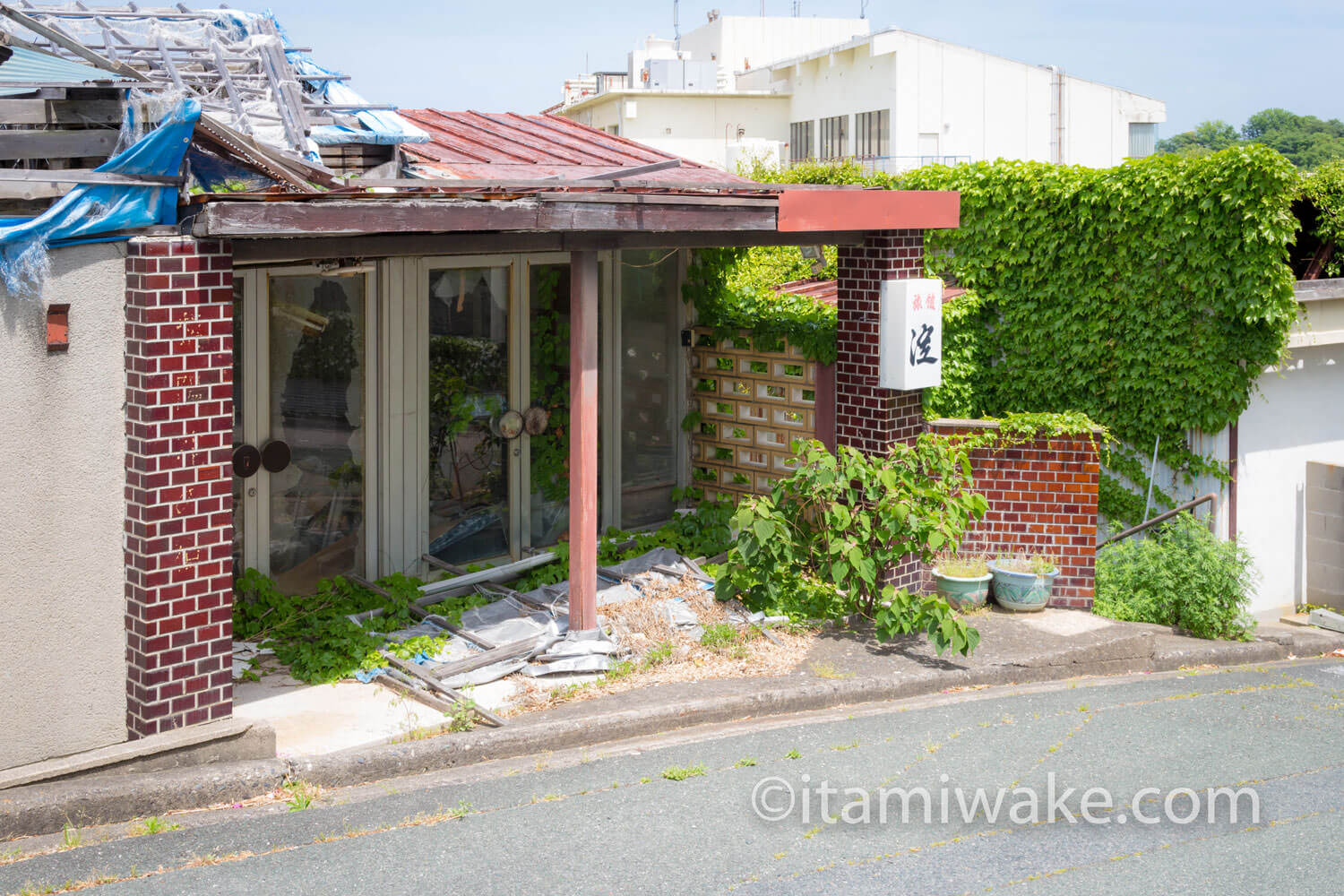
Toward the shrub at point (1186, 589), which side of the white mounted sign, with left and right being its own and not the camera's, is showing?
left

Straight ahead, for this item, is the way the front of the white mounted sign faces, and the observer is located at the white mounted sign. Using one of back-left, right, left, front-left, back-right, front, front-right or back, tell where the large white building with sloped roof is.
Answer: back-left

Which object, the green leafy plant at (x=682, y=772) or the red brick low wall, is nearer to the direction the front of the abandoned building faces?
the green leafy plant

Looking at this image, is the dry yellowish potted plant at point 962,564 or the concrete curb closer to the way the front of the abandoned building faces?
the concrete curb

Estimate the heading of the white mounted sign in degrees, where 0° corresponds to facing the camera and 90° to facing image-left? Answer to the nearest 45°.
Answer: approximately 315°

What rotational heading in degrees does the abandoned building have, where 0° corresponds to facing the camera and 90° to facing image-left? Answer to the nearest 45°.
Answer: approximately 315°
